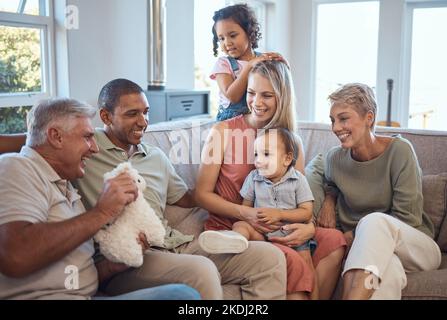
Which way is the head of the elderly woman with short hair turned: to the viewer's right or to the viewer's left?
to the viewer's left

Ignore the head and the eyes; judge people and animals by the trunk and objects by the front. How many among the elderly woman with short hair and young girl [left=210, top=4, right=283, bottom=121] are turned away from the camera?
0

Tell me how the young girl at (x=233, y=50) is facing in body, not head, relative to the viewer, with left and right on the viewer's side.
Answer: facing the viewer and to the right of the viewer

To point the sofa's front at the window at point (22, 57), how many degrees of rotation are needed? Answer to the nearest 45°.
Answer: approximately 90° to its right

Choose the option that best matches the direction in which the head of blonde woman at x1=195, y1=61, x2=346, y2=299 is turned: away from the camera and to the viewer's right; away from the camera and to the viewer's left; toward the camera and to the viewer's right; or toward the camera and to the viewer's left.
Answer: toward the camera and to the viewer's left

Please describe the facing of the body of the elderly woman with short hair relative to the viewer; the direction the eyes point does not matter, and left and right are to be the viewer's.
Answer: facing the viewer and to the left of the viewer

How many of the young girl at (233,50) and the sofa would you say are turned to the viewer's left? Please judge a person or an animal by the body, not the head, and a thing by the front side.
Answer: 0

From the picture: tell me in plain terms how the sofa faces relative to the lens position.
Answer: facing the viewer

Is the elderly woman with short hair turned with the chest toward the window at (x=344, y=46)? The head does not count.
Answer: no

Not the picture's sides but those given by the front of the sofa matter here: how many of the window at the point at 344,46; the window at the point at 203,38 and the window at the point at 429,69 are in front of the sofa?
0

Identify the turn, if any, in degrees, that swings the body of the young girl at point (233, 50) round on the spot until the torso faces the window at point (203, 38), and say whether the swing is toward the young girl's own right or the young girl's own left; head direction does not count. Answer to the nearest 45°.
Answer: approximately 135° to the young girl's own left

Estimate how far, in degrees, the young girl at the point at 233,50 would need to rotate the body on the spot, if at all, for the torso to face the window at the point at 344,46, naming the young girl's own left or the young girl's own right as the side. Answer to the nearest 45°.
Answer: approximately 135° to the young girl's own left

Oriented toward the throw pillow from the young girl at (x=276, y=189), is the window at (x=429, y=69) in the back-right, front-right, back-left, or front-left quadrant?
front-left

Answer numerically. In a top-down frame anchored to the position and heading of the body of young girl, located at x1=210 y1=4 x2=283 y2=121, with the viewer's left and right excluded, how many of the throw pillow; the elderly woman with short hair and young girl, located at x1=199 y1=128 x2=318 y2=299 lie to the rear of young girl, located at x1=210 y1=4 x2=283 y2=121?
0
